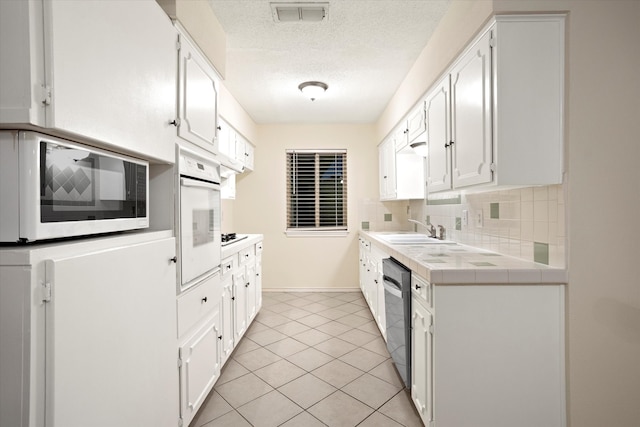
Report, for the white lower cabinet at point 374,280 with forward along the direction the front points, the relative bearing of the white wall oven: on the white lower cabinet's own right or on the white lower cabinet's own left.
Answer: on the white lower cabinet's own left

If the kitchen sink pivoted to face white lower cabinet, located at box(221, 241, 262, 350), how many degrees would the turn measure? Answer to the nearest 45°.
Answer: approximately 45° to its left

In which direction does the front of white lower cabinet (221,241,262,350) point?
to the viewer's right

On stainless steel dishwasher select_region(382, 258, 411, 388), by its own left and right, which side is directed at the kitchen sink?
right

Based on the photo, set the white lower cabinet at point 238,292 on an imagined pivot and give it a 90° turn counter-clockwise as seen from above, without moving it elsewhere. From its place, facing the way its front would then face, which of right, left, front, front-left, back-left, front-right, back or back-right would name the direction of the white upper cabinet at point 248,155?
front

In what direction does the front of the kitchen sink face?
to the viewer's left

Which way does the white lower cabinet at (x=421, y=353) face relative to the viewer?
to the viewer's left

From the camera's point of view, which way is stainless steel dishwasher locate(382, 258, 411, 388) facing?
to the viewer's left

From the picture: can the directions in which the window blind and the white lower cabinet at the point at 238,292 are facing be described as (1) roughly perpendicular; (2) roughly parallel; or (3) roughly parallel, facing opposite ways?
roughly perpendicular

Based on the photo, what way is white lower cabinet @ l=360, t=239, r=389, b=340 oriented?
to the viewer's left

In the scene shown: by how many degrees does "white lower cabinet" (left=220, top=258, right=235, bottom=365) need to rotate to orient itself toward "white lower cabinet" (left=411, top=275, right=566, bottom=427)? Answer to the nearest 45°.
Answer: approximately 45° to its right

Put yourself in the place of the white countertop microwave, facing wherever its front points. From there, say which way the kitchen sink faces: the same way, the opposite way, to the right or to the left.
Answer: the opposite way

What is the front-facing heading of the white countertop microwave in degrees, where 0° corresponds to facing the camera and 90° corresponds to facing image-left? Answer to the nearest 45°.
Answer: approximately 315°
